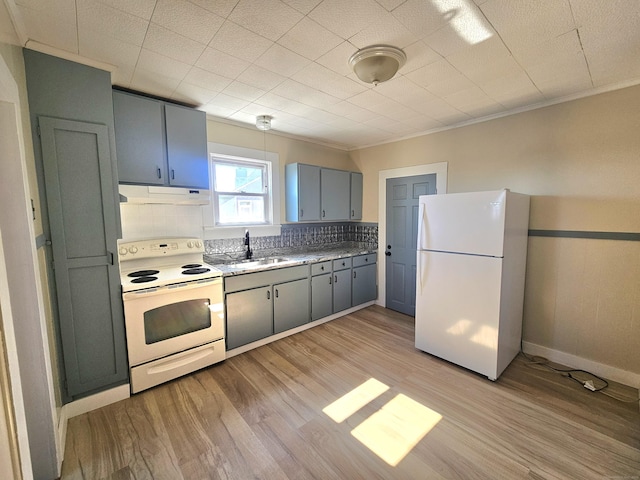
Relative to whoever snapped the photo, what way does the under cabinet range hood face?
facing the viewer

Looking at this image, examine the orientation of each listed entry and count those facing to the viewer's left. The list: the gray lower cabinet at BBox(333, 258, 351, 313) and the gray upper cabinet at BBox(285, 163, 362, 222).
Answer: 0

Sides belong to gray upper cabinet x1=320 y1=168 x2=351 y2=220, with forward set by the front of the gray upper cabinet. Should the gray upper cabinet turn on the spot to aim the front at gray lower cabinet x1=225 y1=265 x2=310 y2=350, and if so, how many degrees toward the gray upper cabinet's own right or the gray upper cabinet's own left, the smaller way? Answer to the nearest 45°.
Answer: approximately 90° to the gray upper cabinet's own right

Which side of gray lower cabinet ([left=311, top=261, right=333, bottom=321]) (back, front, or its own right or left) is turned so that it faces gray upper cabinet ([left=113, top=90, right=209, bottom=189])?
right

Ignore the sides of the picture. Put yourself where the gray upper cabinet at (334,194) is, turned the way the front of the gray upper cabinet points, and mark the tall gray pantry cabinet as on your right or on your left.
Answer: on your right

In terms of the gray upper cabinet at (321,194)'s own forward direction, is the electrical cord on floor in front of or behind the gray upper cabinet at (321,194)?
in front

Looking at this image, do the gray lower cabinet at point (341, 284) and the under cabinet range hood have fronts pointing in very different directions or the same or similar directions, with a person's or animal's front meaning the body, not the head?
same or similar directions

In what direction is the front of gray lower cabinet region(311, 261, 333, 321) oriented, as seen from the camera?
facing the viewer and to the right of the viewer

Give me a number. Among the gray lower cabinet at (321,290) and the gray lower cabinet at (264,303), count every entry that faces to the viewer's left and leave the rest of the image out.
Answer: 0

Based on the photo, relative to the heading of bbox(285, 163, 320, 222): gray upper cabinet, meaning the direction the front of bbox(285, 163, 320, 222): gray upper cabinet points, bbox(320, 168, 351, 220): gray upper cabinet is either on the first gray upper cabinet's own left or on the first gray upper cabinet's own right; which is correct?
on the first gray upper cabinet's own left
